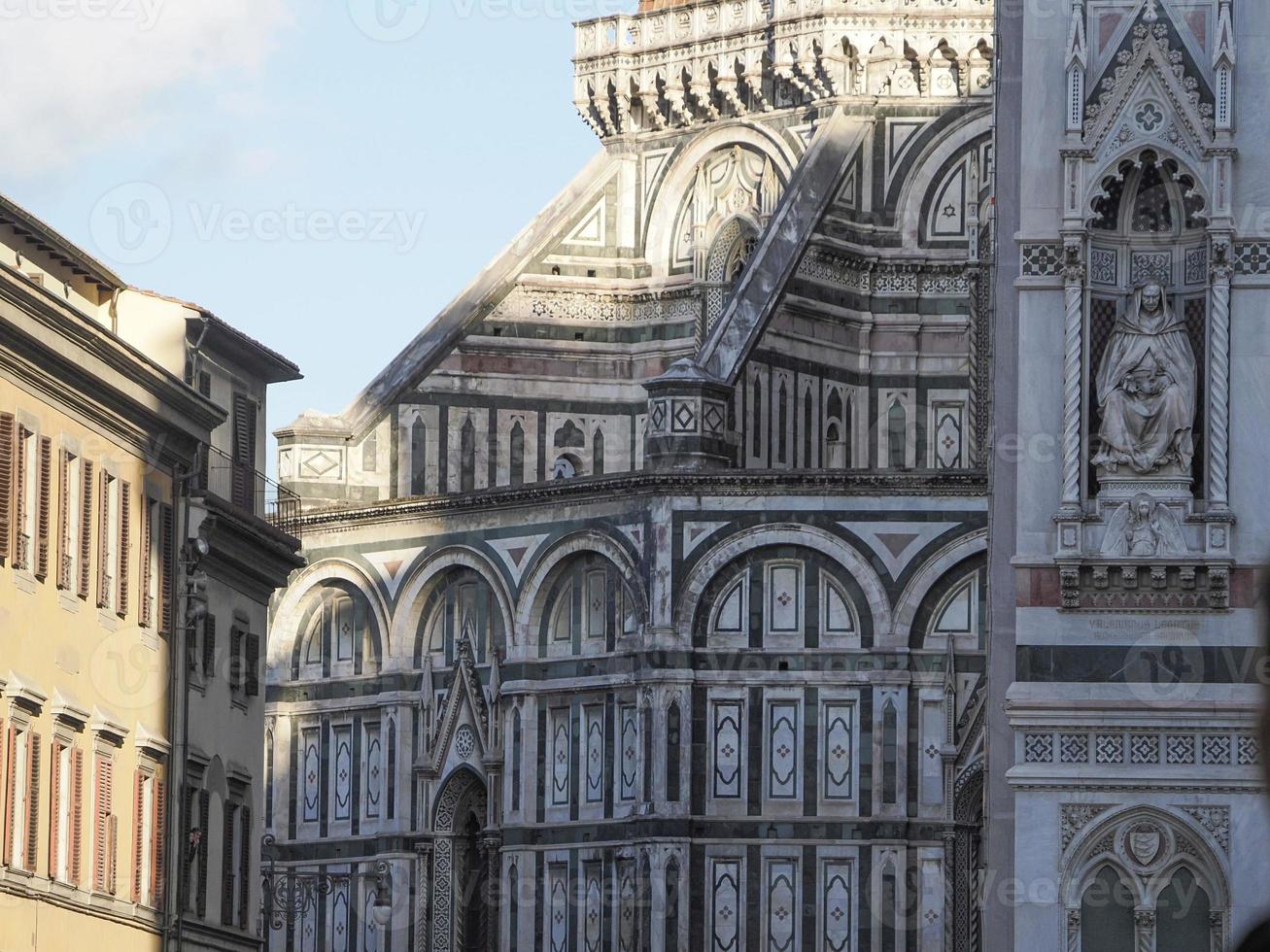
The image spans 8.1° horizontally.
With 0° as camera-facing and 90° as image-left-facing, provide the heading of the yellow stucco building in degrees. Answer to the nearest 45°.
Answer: approximately 315°
